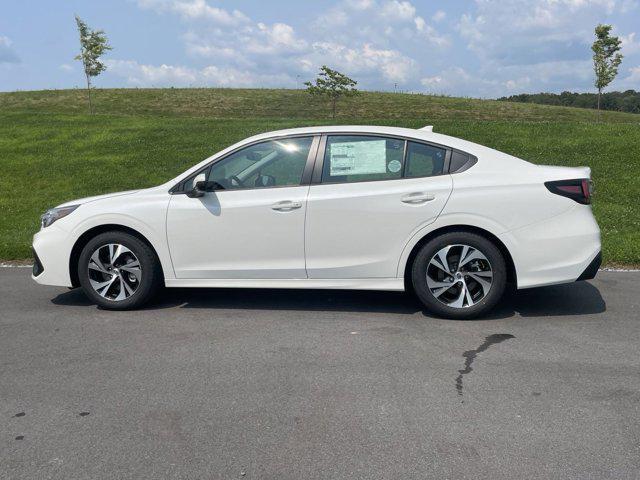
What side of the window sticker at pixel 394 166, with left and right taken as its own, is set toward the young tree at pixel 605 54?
back

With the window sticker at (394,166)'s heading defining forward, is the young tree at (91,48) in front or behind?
behind

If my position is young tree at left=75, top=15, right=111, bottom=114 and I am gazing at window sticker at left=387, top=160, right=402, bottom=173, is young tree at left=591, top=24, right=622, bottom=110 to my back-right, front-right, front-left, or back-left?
front-left

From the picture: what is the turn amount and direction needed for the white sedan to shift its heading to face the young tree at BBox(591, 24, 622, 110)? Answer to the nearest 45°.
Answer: approximately 135° to its right

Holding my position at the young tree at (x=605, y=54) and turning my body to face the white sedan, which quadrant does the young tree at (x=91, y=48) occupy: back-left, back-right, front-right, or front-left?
front-right

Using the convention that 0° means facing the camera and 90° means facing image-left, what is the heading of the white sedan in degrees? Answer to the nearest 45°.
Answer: approximately 90°

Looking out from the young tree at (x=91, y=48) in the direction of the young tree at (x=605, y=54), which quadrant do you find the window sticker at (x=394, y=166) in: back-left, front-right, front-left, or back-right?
front-right

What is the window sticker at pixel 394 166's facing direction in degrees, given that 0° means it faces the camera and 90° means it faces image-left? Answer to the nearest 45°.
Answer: approximately 0°
